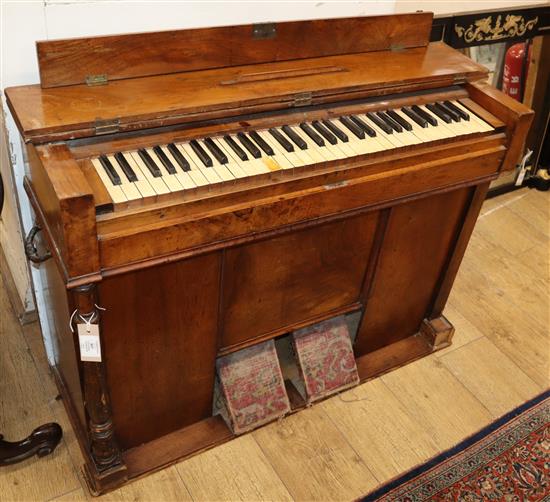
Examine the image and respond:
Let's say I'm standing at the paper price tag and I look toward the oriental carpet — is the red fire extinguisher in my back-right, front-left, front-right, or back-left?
front-left

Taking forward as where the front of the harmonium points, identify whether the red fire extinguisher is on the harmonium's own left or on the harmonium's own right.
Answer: on the harmonium's own left

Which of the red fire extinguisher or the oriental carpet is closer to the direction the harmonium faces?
the oriental carpet

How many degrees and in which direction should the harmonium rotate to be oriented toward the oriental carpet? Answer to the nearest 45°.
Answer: approximately 45° to its left

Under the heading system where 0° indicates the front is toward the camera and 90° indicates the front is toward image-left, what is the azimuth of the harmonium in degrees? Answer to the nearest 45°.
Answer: approximately 315°
